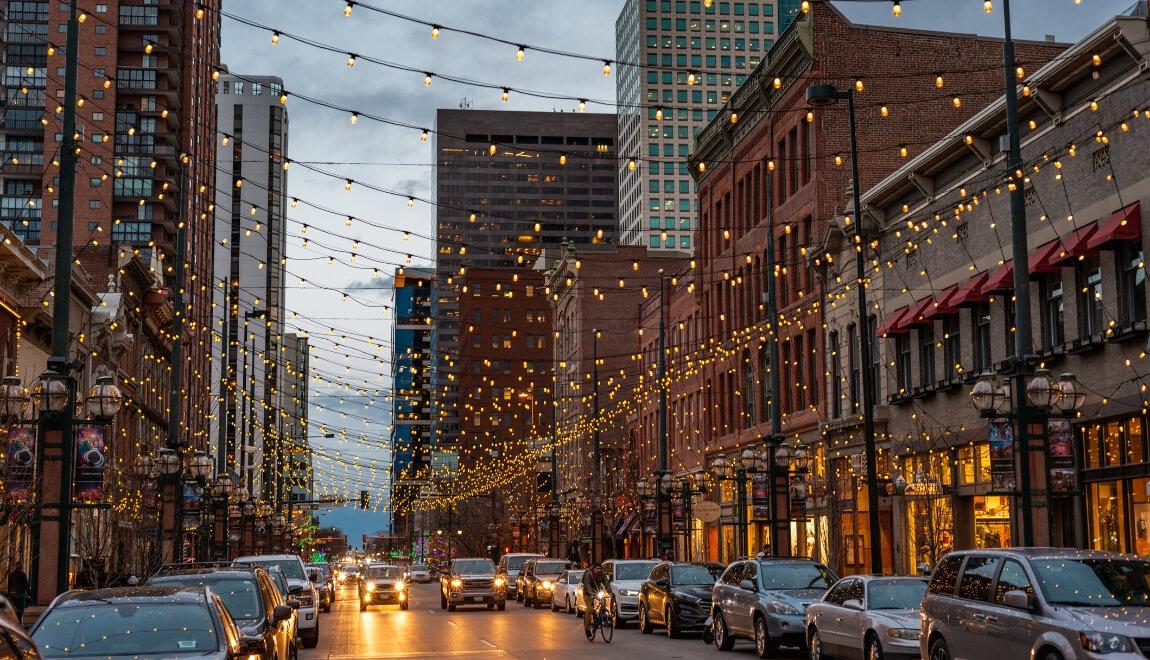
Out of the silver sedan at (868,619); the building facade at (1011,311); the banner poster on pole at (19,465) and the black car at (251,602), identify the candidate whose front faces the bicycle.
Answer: the building facade

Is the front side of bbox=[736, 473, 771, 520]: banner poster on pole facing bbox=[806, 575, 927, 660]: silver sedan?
yes

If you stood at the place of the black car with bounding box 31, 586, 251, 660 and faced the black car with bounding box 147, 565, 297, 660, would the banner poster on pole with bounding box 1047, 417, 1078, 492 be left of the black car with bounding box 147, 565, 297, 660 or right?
right

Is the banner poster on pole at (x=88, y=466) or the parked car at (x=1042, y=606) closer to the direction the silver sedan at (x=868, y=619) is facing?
the parked car

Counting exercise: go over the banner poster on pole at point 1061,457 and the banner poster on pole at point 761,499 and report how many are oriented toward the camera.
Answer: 2

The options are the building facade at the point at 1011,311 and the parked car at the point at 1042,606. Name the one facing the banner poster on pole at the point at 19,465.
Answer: the building facade

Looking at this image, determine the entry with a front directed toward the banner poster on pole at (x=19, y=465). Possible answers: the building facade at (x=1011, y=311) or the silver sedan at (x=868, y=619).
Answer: the building facade

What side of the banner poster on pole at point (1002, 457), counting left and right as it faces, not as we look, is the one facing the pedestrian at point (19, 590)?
right

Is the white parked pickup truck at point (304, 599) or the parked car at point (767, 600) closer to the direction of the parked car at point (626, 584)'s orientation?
the parked car

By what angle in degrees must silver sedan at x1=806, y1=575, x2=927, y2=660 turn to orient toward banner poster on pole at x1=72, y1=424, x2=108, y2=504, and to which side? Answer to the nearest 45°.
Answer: approximately 135° to its right

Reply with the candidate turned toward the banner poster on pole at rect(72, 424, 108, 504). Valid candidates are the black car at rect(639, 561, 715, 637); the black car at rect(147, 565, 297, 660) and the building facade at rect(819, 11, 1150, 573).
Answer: the building facade

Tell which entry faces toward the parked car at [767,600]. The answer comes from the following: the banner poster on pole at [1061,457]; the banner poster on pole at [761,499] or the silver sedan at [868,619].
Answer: the banner poster on pole at [761,499]

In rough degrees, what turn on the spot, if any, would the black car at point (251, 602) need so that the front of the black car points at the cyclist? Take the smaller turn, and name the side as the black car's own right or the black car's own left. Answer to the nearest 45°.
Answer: approximately 180°

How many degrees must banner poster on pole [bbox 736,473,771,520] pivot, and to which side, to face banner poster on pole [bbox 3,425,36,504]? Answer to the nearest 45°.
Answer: approximately 45° to its right
